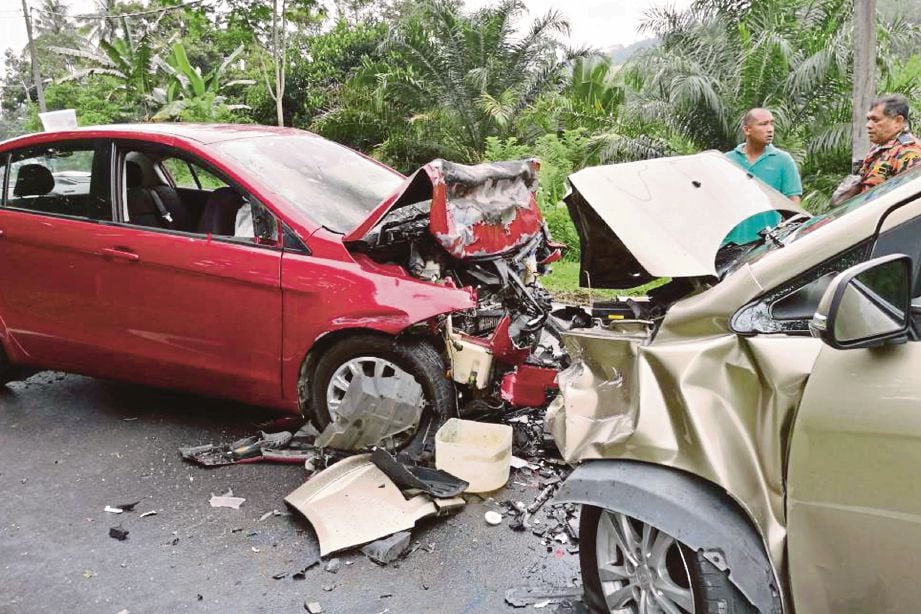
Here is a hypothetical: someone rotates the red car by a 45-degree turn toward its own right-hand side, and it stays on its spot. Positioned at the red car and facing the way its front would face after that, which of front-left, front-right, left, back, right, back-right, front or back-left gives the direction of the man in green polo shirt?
left

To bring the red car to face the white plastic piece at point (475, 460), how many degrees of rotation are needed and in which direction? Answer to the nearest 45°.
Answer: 0° — it already faces it

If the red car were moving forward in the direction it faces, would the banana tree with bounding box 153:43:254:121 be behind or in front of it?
behind

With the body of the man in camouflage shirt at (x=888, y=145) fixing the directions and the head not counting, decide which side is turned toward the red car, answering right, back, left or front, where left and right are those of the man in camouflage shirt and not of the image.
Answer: front

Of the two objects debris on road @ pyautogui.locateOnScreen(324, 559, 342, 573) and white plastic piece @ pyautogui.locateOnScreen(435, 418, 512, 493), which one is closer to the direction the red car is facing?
the white plastic piece

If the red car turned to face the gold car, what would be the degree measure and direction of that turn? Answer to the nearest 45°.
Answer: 0° — it already faces it

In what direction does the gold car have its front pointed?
to the viewer's left

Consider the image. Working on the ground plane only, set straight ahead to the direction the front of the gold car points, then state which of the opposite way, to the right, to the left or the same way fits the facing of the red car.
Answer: the opposite way

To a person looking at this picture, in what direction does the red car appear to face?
facing the viewer and to the right of the viewer

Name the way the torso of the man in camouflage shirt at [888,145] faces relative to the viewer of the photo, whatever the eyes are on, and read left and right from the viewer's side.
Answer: facing the viewer and to the left of the viewer

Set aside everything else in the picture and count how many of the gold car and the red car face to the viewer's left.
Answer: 1

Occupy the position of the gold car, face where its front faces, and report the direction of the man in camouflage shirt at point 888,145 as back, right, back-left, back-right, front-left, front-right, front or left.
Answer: right

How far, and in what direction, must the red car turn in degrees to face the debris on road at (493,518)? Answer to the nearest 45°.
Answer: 0° — it already faces it

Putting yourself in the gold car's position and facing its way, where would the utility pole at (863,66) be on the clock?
The utility pole is roughly at 3 o'clock from the gold car.

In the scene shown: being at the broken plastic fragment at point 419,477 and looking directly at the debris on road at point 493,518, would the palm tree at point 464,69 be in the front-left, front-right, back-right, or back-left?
back-left
